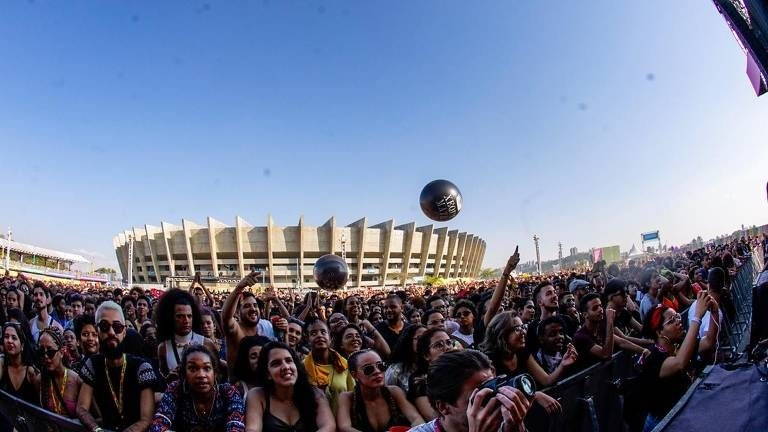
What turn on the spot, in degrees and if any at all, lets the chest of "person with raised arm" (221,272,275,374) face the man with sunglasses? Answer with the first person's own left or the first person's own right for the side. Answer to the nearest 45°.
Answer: approximately 90° to the first person's own right

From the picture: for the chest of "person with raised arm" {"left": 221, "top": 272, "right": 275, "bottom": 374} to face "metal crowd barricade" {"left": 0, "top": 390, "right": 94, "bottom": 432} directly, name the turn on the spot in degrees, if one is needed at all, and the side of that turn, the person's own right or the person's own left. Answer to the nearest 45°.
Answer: approximately 90° to the person's own right

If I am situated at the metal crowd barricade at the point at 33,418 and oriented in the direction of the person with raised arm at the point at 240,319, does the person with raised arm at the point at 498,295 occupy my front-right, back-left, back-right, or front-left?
front-right

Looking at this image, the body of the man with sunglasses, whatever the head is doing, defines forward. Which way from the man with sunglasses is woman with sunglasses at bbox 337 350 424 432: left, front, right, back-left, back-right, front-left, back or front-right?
front-left

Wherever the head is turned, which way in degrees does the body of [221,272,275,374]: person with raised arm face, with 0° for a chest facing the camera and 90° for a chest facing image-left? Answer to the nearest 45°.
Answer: approximately 315°

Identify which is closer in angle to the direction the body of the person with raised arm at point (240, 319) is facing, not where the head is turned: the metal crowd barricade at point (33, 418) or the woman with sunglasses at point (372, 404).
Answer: the woman with sunglasses

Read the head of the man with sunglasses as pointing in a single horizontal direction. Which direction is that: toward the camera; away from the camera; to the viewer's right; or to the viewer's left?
toward the camera

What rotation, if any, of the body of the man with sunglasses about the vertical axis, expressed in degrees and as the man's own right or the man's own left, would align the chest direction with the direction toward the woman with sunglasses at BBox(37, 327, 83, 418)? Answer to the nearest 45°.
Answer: approximately 135° to the man's own right

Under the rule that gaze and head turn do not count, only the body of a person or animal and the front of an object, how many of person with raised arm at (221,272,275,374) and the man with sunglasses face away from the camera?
0

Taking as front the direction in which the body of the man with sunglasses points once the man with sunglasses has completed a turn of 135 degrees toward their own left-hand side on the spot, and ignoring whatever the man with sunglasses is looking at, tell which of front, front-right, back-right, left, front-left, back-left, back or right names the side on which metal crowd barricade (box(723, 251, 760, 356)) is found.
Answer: front-right

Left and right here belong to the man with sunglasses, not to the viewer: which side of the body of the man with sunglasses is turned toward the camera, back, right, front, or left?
front
